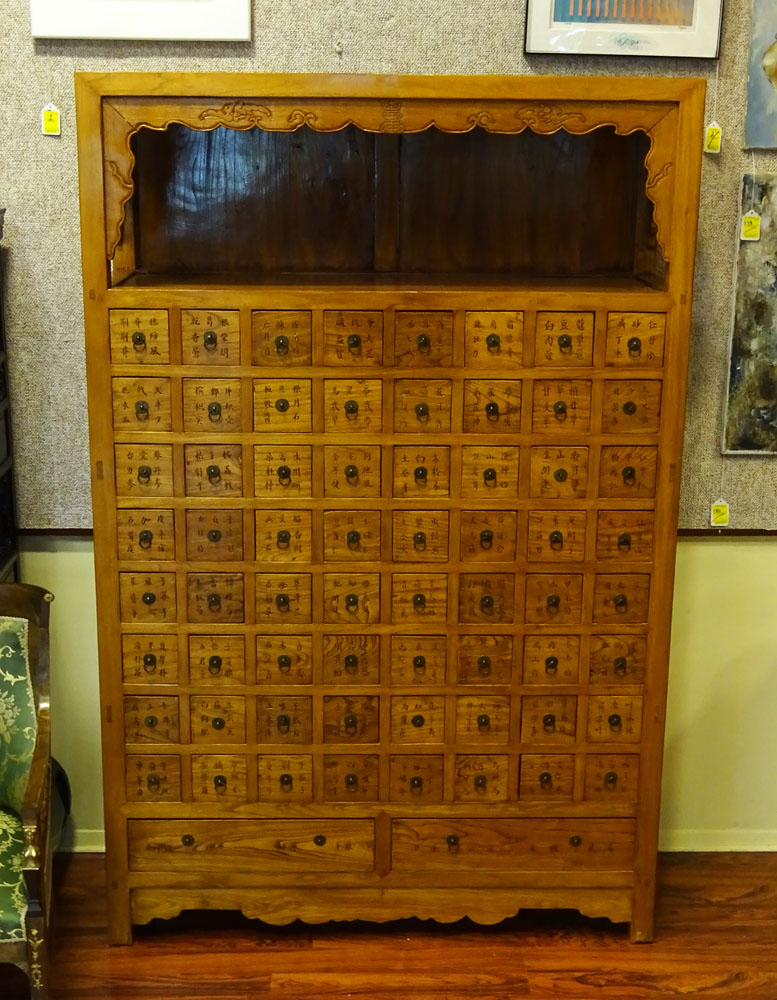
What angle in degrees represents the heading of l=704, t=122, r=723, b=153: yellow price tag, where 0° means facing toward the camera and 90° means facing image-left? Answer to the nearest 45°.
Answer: approximately 0°

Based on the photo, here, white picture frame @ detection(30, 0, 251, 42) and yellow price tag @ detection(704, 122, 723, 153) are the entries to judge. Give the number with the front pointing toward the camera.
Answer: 2

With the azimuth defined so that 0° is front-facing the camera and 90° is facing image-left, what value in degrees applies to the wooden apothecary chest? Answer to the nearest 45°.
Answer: approximately 0°

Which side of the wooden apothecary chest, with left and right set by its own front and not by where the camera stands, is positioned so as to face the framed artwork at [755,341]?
left
